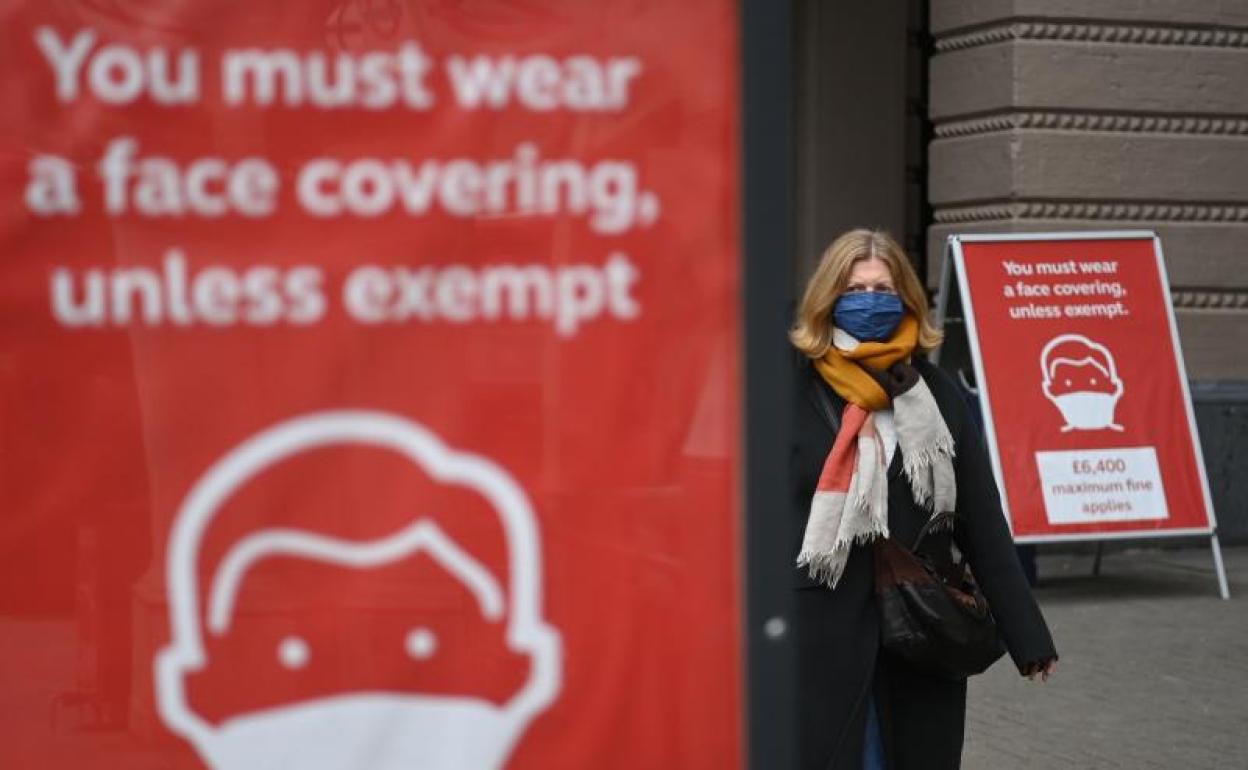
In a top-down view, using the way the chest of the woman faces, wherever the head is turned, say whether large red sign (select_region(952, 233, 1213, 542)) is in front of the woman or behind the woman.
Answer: behind

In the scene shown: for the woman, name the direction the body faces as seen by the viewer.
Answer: toward the camera

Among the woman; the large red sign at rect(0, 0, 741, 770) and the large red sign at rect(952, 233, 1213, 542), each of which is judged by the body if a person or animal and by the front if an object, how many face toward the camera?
3

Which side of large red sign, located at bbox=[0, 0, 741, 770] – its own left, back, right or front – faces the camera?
front

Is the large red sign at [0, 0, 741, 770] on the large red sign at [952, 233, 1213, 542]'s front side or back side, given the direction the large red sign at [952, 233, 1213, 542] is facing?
on the front side

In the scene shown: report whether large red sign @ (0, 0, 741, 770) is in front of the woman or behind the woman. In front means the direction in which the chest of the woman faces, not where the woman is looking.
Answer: in front

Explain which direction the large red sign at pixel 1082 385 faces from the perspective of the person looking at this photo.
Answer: facing the viewer

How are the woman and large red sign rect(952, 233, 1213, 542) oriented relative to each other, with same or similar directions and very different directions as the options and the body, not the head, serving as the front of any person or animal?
same or similar directions

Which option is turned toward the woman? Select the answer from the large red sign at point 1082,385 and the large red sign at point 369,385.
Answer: the large red sign at point 1082,385

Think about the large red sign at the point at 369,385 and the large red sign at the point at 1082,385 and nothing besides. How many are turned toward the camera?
2
